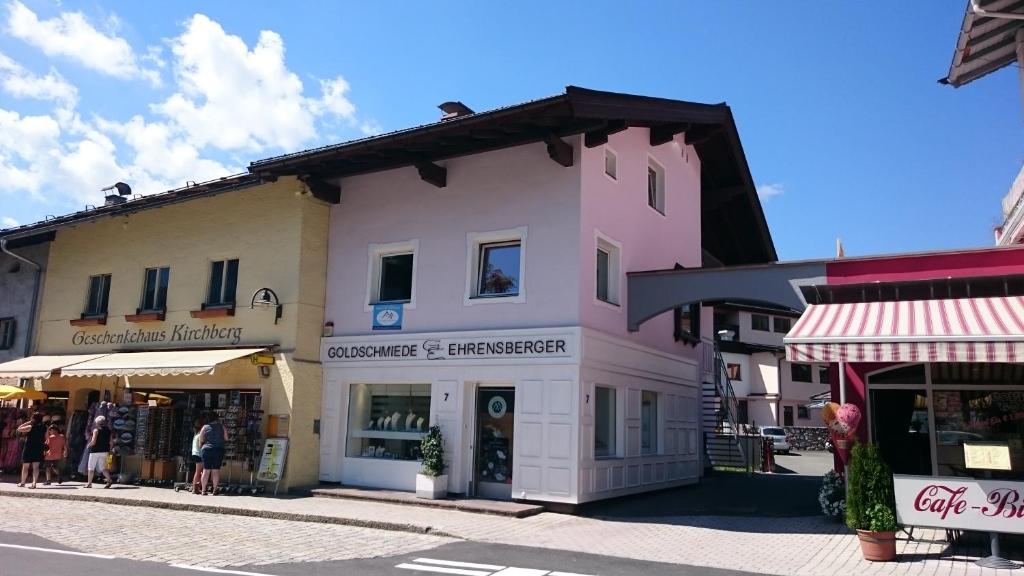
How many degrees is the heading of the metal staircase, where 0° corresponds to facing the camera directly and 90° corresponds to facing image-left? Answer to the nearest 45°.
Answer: approximately 0°

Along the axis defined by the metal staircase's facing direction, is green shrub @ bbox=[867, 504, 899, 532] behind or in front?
in front

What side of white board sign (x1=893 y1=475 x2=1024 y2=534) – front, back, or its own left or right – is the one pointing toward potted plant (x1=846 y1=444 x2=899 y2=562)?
right

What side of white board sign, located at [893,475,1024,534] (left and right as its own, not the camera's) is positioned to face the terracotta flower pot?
right

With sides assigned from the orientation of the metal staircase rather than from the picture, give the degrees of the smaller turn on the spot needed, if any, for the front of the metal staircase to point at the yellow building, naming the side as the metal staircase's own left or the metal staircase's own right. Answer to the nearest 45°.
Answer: approximately 45° to the metal staircase's own right

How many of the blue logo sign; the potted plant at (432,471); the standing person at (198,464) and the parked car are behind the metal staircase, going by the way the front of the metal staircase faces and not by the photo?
1

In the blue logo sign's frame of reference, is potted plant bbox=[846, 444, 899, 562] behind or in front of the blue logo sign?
in front

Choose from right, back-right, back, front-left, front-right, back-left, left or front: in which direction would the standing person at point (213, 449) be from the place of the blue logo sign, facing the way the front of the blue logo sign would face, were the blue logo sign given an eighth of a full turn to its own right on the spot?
front-right

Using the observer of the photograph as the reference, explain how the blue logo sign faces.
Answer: facing the viewer

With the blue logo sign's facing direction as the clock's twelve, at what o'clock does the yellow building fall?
The yellow building is roughly at 4 o'clock from the blue logo sign.

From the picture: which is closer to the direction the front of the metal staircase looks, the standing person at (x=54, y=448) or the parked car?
the standing person
